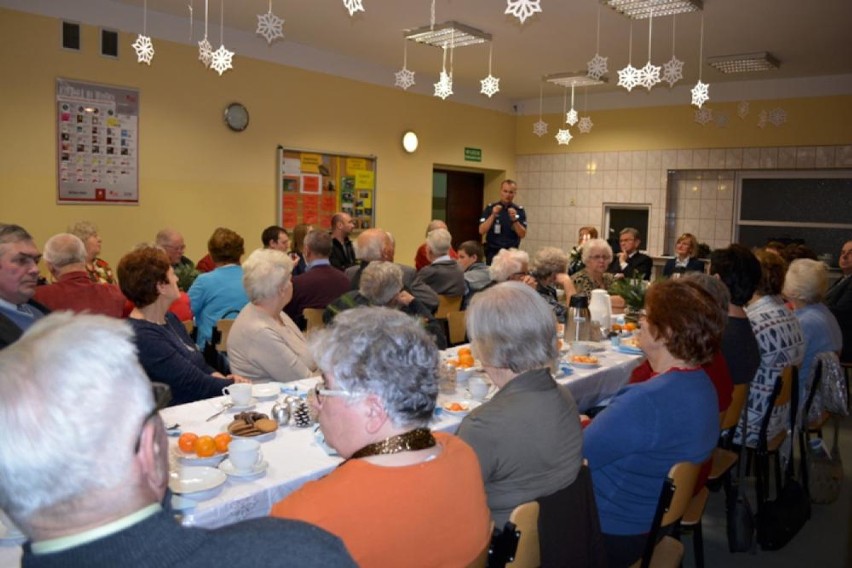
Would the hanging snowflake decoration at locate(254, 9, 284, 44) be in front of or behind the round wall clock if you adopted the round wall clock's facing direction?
in front

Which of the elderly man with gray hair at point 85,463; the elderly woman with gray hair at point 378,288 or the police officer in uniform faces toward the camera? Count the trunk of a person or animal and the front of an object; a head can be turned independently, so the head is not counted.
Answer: the police officer in uniform

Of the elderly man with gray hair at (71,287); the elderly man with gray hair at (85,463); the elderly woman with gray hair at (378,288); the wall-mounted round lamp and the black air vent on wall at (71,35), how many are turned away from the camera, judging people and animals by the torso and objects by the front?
3

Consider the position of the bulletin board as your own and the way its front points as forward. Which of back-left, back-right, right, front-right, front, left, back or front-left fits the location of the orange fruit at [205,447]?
front-right

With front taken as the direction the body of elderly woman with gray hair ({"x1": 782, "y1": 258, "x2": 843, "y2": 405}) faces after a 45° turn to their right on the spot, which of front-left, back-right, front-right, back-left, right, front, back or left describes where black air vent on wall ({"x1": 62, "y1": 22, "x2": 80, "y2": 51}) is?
left

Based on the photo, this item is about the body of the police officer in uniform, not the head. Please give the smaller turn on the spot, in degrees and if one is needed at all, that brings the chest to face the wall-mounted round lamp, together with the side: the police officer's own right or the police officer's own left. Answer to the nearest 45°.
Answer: approximately 90° to the police officer's own right

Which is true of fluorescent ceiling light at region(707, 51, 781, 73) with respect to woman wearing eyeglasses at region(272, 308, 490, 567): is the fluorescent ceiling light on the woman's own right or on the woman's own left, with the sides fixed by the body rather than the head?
on the woman's own right

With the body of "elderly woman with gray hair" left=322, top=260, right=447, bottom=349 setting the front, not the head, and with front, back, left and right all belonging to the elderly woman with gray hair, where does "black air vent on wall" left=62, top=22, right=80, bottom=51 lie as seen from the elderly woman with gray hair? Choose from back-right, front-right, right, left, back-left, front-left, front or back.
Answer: front-left

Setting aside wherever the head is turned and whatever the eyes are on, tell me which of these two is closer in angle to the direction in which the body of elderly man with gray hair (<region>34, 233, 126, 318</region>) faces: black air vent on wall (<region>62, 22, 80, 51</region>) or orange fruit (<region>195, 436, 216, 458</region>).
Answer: the black air vent on wall

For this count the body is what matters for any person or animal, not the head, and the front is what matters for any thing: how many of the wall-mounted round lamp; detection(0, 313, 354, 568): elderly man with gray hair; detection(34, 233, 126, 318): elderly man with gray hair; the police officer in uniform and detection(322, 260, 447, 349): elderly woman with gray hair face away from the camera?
3

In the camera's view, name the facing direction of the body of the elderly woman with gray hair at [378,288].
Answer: away from the camera

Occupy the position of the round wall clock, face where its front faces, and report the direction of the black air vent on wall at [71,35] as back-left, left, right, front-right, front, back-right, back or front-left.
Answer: right

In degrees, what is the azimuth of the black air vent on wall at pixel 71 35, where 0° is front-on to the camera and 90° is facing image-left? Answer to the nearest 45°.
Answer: approximately 315°

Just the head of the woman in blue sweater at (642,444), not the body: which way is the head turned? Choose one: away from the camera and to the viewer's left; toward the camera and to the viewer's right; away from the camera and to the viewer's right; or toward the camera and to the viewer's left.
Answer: away from the camera and to the viewer's left

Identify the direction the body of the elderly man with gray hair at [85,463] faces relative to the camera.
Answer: away from the camera
